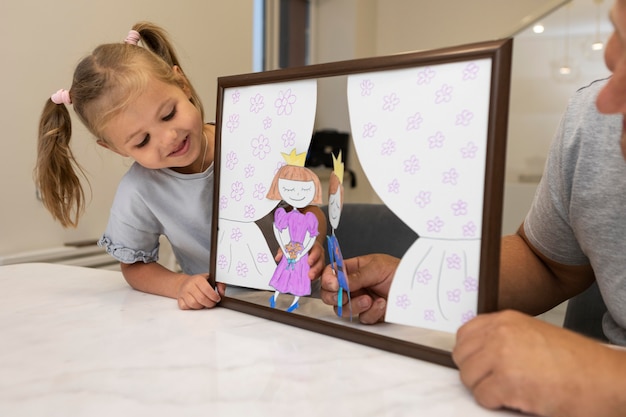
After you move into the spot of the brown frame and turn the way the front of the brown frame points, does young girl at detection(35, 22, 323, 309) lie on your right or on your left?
on your right

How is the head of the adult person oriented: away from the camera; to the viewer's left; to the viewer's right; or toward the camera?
to the viewer's left

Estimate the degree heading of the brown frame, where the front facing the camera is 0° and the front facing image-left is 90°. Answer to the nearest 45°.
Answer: approximately 45°

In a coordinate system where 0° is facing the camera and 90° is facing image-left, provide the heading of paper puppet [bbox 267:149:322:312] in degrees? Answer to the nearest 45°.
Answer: approximately 0°
